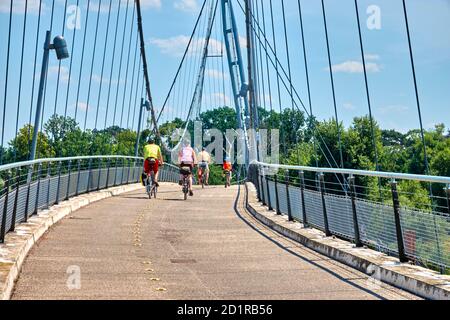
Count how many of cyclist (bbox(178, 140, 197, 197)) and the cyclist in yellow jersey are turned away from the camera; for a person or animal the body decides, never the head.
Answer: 2

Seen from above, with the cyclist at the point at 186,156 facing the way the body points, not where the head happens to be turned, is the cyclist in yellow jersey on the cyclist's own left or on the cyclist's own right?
on the cyclist's own left

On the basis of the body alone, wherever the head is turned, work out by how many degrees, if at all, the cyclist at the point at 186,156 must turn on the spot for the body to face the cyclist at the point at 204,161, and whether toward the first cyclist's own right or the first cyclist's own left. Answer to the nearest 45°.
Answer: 0° — they already face them

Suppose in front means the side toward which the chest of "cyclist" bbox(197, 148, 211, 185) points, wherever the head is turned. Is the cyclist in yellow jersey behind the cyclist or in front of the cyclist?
behind

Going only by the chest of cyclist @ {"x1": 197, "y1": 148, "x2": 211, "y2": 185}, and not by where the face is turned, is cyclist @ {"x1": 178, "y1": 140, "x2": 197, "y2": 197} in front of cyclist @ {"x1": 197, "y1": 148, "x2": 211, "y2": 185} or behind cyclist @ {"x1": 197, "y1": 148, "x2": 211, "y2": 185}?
behind

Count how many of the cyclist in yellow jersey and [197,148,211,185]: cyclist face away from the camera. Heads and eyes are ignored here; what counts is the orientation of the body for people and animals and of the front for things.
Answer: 2

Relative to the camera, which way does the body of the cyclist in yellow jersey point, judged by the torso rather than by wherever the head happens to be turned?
away from the camera

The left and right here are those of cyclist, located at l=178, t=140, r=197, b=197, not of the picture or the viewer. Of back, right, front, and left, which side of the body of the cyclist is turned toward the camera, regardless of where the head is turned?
back

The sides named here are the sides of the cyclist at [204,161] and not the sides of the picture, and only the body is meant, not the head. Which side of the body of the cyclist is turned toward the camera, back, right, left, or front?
back
